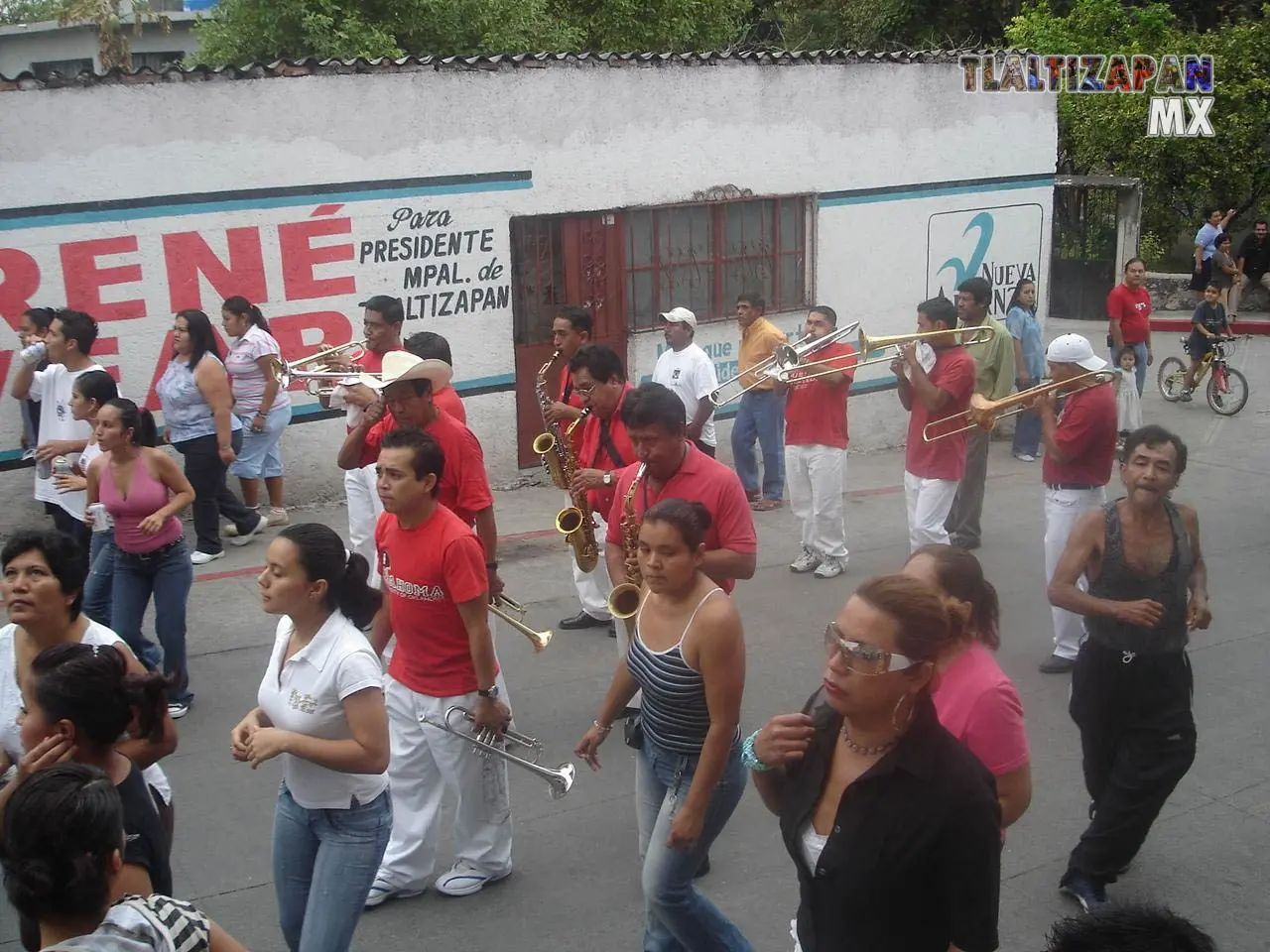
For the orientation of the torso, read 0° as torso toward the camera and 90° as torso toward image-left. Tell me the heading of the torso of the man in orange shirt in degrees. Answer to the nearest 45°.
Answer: approximately 45°

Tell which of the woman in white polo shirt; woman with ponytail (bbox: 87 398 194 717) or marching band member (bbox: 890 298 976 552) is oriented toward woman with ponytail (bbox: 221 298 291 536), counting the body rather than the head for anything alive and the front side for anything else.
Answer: the marching band member

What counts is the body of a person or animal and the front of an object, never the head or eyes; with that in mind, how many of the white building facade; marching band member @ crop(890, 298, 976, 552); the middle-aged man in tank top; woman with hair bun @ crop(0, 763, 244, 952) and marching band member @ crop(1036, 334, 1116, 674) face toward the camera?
2

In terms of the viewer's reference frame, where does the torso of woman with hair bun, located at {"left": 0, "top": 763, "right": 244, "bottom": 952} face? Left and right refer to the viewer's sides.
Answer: facing away from the viewer and to the right of the viewer

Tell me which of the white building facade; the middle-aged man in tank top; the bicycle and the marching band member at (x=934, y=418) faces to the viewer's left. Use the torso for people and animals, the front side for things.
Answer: the marching band member

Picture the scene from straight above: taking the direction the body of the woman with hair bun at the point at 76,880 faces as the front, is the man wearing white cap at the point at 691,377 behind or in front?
in front

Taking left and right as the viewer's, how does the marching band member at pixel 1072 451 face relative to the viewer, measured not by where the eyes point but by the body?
facing to the left of the viewer

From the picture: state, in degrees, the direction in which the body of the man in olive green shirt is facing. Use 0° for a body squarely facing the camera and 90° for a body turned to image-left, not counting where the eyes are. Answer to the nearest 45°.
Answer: approximately 45°

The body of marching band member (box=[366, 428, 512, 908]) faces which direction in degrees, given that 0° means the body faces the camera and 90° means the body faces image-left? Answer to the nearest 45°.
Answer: approximately 45°

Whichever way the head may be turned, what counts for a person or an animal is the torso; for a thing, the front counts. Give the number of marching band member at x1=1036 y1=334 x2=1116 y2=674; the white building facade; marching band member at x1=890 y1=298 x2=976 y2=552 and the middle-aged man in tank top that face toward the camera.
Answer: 2

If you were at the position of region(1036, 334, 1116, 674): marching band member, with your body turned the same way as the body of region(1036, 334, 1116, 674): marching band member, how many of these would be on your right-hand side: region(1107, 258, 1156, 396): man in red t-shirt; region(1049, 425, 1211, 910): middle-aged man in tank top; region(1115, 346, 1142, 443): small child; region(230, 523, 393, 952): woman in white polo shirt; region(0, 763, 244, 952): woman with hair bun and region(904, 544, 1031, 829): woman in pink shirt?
2

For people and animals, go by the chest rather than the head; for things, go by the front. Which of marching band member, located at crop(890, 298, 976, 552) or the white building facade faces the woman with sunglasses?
the white building facade

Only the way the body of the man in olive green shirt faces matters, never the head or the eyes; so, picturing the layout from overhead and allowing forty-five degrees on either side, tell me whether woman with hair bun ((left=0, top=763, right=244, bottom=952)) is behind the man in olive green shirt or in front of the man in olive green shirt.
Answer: in front

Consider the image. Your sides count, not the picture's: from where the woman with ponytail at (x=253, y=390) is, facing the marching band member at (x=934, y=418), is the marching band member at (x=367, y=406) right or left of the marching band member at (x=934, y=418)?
right

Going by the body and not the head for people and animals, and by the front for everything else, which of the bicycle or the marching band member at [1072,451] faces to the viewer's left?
the marching band member

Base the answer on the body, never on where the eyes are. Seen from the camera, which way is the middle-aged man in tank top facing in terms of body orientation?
toward the camera

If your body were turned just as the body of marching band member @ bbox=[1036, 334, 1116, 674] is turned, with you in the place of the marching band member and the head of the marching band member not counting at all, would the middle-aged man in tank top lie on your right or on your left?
on your left

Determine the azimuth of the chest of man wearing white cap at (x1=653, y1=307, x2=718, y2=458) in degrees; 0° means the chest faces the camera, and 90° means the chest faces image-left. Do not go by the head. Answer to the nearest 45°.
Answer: approximately 45°

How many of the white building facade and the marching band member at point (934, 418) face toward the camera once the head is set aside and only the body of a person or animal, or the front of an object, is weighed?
1
